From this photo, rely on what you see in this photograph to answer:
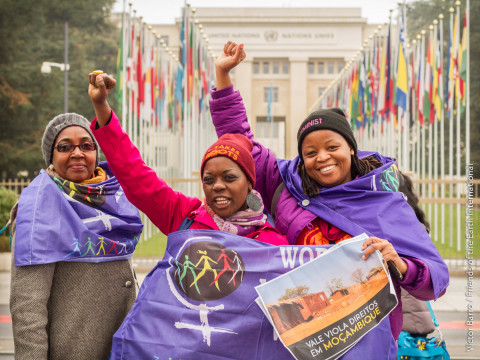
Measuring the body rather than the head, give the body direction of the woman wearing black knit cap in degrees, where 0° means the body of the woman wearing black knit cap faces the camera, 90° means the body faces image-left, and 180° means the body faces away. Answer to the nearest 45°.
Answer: approximately 45°

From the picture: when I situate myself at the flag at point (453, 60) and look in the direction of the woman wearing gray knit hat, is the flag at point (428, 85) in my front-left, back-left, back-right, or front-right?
back-right

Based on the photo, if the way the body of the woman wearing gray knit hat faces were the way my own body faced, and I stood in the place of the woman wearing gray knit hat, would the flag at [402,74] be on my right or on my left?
on my left

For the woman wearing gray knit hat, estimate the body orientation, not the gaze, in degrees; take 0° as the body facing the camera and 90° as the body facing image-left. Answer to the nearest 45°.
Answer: approximately 315°

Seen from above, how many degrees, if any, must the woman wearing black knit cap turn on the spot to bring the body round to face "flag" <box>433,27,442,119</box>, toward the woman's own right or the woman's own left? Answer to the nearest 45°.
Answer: approximately 135° to the woman's own right

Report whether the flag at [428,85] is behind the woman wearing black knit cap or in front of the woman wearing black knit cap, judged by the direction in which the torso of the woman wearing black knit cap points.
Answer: behind

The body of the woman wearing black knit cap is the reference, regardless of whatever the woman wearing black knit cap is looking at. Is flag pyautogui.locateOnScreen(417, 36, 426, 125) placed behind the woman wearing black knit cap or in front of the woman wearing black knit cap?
behind

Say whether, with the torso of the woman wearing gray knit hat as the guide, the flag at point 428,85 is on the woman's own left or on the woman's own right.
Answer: on the woman's own left
